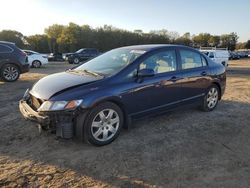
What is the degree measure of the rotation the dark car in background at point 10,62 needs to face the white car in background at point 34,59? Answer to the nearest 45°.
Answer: approximately 90° to its right

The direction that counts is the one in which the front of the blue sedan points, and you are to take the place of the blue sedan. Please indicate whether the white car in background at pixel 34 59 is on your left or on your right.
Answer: on your right

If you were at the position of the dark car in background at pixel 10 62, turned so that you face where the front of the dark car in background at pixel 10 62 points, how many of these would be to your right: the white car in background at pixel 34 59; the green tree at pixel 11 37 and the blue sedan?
2

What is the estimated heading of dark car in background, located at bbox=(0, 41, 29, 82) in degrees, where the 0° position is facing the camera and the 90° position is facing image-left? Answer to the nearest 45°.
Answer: approximately 90°

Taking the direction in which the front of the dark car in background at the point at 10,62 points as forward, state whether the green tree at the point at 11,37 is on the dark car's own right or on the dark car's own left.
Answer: on the dark car's own right

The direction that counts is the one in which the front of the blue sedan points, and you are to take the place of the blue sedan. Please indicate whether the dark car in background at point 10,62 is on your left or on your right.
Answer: on your right
